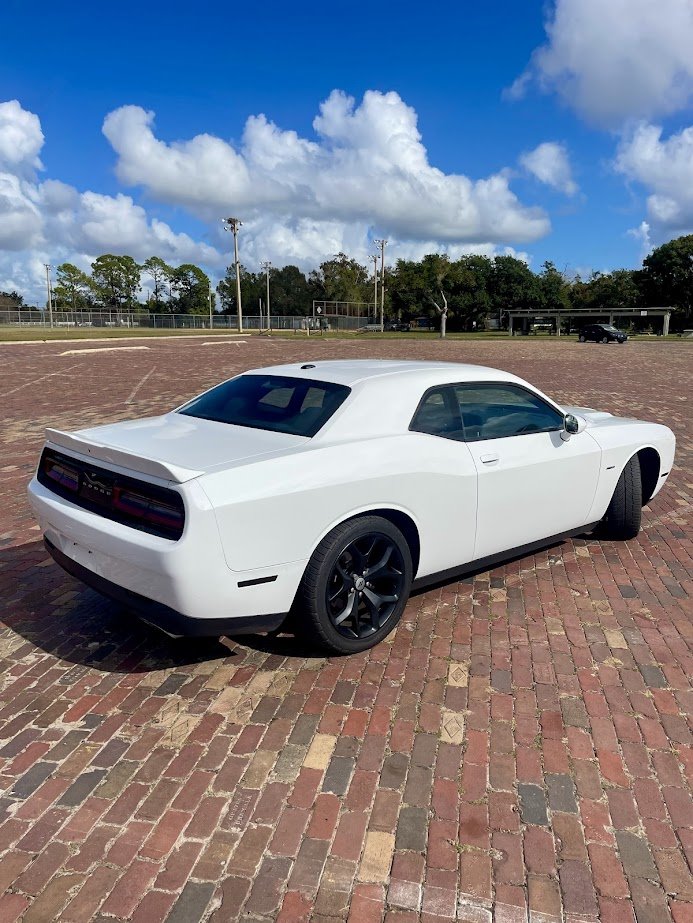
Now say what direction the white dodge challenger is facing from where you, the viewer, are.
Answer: facing away from the viewer and to the right of the viewer
